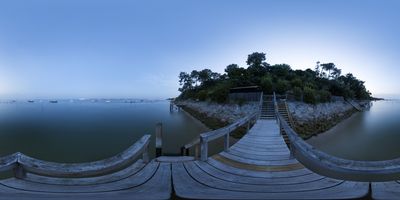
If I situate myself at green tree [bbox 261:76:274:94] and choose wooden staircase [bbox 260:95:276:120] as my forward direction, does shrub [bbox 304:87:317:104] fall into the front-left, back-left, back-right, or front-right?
front-left

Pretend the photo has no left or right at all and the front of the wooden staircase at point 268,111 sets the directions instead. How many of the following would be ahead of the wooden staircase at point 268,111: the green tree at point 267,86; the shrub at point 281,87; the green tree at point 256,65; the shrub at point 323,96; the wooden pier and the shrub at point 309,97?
1

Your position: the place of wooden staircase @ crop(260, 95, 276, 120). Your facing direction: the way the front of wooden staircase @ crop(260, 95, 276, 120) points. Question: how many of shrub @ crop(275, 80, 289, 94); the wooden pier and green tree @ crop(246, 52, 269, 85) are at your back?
2

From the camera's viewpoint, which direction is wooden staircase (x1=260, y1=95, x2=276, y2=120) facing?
toward the camera

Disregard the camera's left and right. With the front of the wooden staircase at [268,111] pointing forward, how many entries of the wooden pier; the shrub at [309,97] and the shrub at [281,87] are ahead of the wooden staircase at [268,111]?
1

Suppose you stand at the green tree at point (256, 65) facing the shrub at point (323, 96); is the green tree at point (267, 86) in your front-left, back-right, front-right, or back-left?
front-right

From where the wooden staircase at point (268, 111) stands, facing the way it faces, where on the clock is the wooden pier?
The wooden pier is roughly at 12 o'clock from the wooden staircase.

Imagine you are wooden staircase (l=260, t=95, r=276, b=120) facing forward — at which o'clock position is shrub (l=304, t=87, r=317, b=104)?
The shrub is roughly at 7 o'clock from the wooden staircase.

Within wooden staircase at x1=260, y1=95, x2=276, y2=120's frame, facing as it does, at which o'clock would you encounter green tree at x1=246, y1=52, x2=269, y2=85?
The green tree is roughly at 6 o'clock from the wooden staircase.

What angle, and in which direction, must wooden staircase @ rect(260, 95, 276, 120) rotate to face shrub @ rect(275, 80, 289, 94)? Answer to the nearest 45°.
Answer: approximately 180°

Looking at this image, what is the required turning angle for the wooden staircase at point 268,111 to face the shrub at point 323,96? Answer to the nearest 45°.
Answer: approximately 135° to its left

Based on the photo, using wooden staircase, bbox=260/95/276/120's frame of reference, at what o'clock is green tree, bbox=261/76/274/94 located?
The green tree is roughly at 6 o'clock from the wooden staircase.
